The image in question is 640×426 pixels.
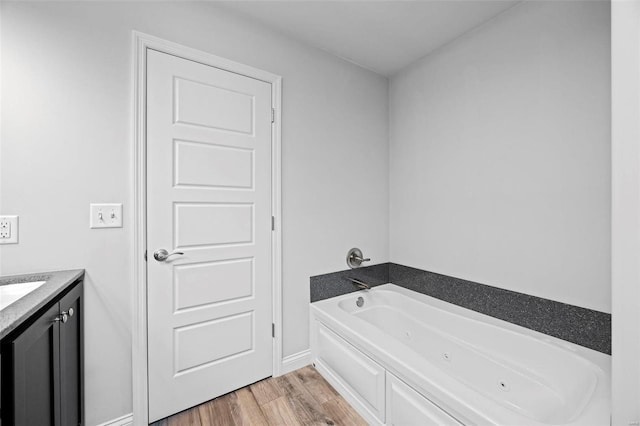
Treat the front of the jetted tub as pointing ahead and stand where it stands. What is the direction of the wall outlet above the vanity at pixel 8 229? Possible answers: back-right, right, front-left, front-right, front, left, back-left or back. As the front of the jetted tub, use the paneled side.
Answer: front

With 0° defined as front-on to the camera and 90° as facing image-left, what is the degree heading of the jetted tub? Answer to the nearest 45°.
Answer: approximately 45°

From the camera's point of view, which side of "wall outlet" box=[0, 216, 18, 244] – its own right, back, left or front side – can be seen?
front

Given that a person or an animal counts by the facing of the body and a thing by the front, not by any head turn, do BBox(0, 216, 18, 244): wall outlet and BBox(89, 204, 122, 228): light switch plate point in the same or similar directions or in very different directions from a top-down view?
same or similar directions

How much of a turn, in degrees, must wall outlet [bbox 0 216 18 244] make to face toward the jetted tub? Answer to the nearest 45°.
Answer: approximately 45° to its left

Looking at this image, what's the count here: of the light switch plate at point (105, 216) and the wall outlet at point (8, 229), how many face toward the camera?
2

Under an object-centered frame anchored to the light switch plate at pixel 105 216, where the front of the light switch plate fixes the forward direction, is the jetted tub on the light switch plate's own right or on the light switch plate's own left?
on the light switch plate's own left

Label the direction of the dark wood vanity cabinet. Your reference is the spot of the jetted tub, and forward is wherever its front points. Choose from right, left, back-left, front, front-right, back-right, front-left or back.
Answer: front

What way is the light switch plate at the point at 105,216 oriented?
toward the camera

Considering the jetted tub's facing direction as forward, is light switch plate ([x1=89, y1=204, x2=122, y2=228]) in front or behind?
in front
